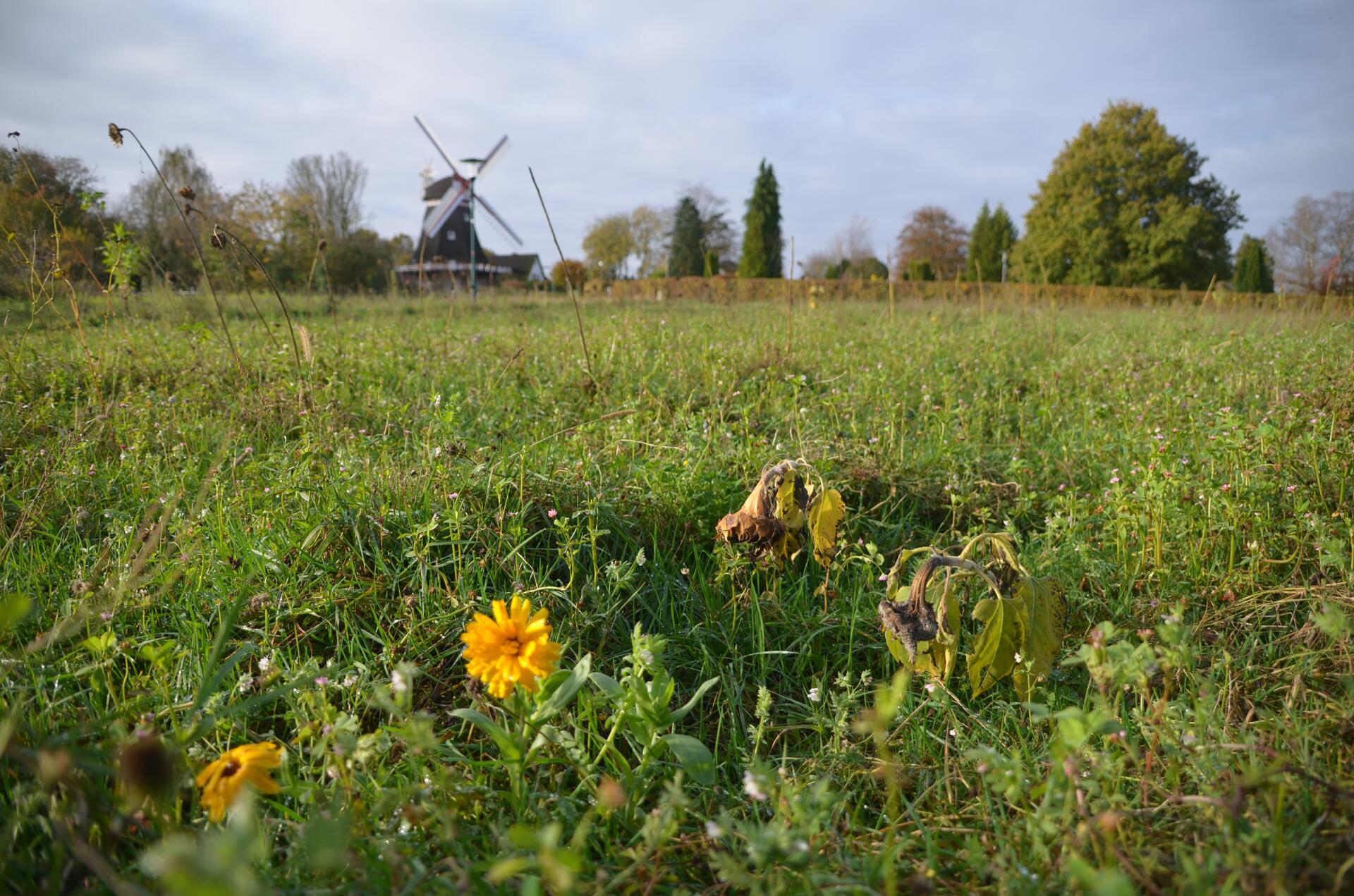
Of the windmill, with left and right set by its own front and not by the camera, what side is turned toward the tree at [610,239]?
left

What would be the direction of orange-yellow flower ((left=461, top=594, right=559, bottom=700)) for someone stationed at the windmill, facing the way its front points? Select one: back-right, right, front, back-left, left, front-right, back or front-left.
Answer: front-right

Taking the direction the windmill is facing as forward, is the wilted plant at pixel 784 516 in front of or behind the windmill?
in front

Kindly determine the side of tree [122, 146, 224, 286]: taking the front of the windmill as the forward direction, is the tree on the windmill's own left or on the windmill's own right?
on the windmill's own right

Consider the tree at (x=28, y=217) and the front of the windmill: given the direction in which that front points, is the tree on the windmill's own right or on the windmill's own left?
on the windmill's own right

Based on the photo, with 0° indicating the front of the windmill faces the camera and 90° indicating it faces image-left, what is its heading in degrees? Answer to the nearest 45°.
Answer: approximately 315°

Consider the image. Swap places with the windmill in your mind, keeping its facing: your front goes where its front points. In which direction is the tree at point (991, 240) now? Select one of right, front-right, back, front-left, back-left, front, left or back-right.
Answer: front-left
